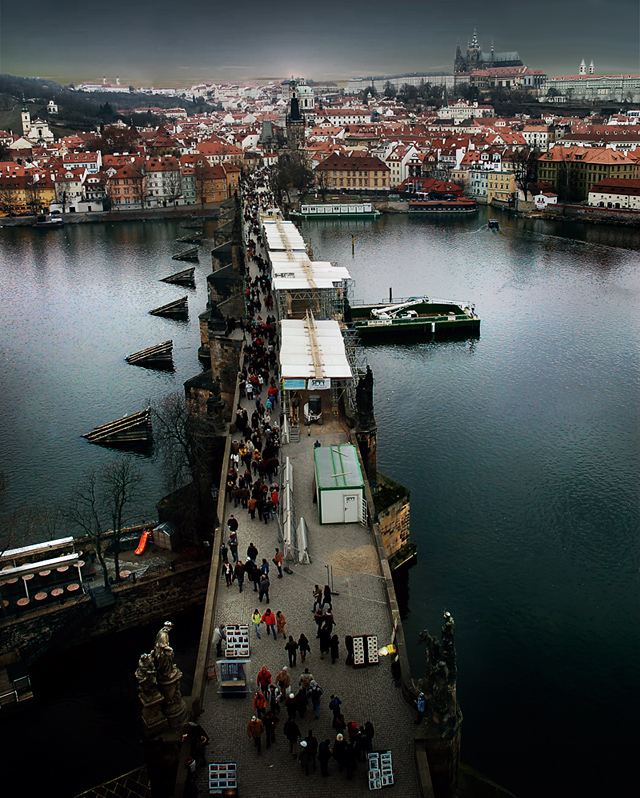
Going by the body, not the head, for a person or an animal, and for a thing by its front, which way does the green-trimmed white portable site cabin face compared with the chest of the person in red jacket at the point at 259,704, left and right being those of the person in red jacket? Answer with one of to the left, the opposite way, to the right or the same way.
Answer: the opposite way

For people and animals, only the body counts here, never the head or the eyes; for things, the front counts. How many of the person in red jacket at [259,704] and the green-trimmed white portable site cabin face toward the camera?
1

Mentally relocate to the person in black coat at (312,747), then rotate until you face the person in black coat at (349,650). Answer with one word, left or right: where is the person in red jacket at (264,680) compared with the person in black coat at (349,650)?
left

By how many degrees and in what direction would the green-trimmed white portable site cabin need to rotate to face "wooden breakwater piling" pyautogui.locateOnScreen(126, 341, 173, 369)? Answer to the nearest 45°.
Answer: approximately 180°

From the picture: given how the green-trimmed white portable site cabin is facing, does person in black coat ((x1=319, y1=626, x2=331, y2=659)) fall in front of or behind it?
in front

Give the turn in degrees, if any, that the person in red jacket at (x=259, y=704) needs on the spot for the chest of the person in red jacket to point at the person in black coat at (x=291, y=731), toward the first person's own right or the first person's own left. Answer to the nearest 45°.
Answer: approximately 135° to the first person's own right

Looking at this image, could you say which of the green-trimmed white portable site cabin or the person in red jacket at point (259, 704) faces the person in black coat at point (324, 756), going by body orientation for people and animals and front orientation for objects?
the green-trimmed white portable site cabin

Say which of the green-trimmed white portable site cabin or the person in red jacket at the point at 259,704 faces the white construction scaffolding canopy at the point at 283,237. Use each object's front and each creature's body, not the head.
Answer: the person in red jacket

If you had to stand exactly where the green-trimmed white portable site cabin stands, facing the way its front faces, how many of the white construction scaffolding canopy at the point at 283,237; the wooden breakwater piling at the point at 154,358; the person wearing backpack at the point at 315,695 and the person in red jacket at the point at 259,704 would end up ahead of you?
2

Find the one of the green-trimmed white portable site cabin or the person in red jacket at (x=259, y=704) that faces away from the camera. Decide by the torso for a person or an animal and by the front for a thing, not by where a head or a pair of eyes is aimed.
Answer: the person in red jacket

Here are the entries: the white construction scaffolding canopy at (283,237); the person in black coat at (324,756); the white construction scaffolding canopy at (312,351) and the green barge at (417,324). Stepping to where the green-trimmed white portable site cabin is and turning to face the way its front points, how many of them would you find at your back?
3
